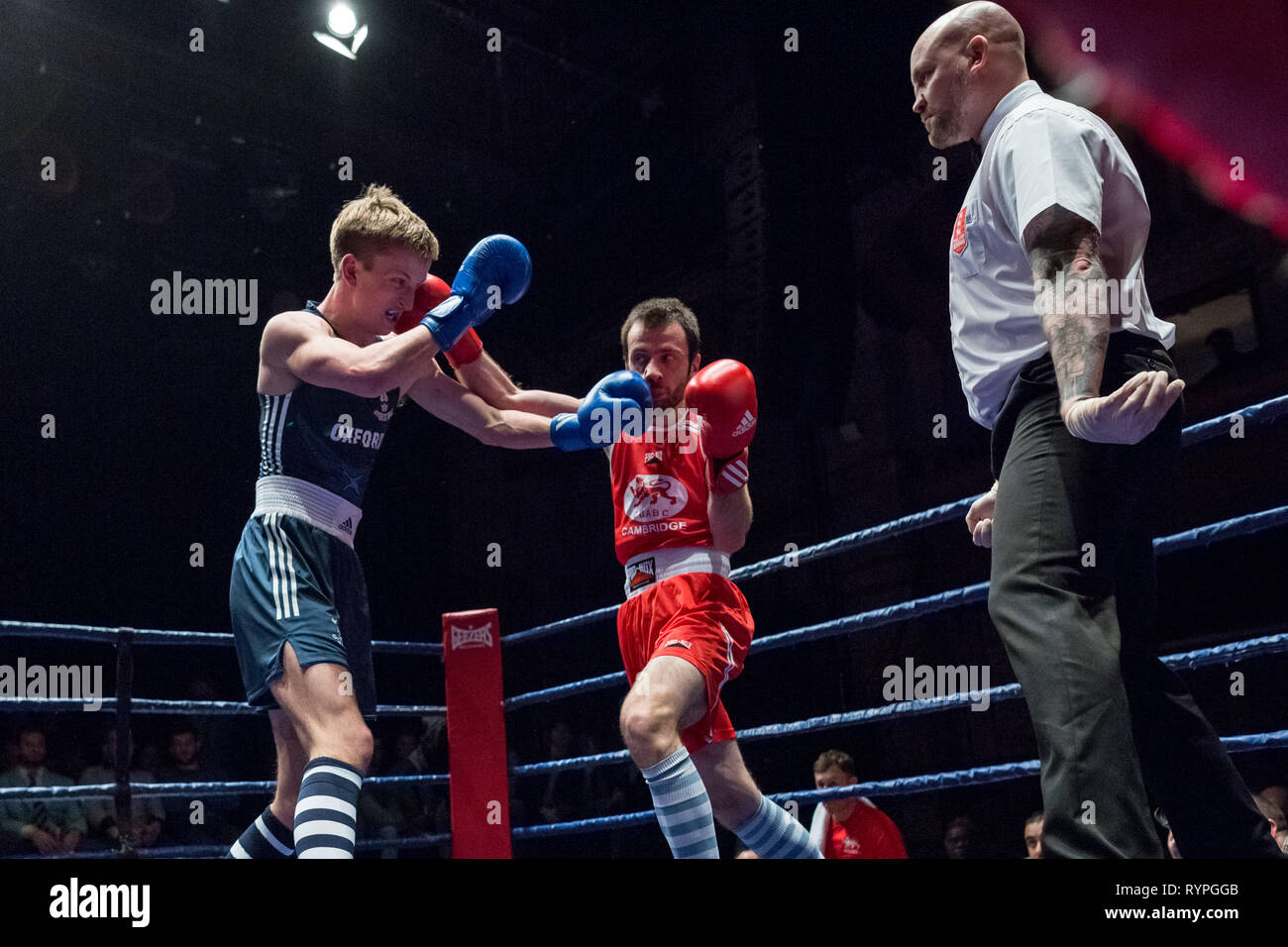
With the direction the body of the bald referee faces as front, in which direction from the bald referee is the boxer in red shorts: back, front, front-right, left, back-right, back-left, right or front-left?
front-right

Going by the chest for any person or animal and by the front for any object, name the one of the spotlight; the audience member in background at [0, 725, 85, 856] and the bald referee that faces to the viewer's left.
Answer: the bald referee

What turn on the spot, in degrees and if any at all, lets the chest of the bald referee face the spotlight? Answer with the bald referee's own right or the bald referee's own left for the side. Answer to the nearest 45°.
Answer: approximately 45° to the bald referee's own right

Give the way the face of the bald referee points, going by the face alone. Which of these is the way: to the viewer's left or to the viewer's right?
to the viewer's left

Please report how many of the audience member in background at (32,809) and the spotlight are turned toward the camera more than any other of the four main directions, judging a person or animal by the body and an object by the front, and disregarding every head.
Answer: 2

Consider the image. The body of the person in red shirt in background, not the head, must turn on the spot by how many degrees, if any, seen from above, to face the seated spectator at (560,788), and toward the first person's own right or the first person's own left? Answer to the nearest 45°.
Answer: approximately 90° to the first person's own right

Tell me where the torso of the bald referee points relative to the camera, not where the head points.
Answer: to the viewer's left

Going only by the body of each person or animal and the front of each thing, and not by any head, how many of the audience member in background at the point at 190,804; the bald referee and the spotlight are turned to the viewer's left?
1

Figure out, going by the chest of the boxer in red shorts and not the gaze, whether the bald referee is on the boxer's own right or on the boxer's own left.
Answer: on the boxer's own left

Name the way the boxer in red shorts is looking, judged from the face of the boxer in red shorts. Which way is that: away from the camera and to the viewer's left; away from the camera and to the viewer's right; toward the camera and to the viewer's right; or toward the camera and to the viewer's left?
toward the camera and to the viewer's left

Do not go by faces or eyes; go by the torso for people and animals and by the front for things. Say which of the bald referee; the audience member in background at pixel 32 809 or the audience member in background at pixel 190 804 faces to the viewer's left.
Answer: the bald referee
